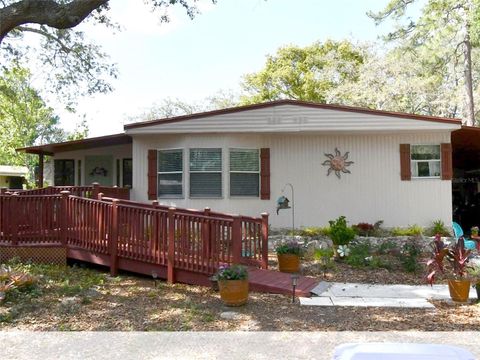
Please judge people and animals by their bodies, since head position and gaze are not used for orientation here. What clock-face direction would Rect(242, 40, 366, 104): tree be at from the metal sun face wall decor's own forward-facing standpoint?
The tree is roughly at 6 o'clock from the metal sun face wall decor.

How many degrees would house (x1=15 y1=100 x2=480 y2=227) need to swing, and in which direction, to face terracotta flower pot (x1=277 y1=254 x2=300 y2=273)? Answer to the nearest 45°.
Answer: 0° — it already faces it

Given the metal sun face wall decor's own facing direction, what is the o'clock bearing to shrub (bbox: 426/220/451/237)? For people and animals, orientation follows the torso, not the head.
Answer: The shrub is roughly at 9 o'clock from the metal sun face wall decor.

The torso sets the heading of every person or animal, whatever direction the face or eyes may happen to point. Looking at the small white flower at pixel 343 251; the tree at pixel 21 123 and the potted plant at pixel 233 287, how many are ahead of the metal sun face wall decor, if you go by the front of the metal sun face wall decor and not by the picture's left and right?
2

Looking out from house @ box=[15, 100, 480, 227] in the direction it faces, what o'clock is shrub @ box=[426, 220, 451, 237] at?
The shrub is roughly at 9 o'clock from the house.

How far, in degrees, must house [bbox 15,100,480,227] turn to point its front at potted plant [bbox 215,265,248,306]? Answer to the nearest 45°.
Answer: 0° — it already faces it

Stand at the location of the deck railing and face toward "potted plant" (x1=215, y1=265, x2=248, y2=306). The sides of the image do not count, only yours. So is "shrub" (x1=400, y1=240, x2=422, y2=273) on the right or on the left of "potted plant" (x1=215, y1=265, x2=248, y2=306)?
left

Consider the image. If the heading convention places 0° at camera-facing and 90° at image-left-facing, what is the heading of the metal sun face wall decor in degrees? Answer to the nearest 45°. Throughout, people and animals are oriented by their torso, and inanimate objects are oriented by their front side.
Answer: approximately 0°
